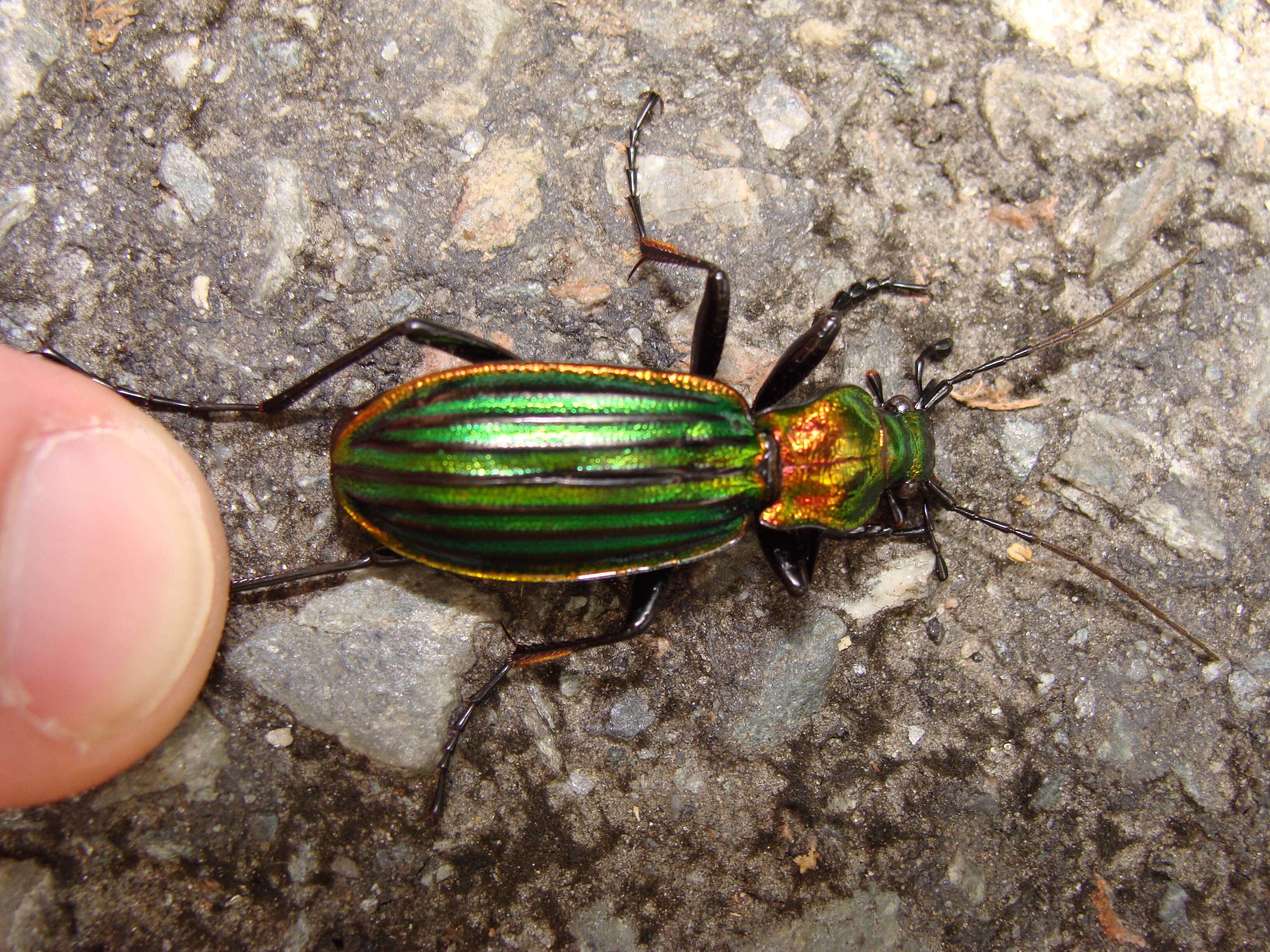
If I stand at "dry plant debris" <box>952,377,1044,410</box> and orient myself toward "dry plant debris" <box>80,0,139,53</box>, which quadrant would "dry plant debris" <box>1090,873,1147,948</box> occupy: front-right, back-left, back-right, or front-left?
back-left

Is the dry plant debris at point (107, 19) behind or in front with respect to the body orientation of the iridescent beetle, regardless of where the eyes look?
behind

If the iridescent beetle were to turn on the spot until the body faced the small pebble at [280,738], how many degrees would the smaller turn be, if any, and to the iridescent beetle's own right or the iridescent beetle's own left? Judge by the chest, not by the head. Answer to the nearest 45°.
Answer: approximately 180°

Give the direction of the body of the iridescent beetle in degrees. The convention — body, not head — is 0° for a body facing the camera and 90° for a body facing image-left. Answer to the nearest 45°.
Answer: approximately 270°

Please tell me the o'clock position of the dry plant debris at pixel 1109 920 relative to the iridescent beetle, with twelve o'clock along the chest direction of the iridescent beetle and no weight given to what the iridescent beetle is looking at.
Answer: The dry plant debris is roughly at 1 o'clock from the iridescent beetle.

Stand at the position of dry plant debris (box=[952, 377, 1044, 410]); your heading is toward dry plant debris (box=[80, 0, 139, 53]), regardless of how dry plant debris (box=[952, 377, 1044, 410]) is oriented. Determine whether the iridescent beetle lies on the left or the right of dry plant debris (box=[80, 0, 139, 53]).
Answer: left
